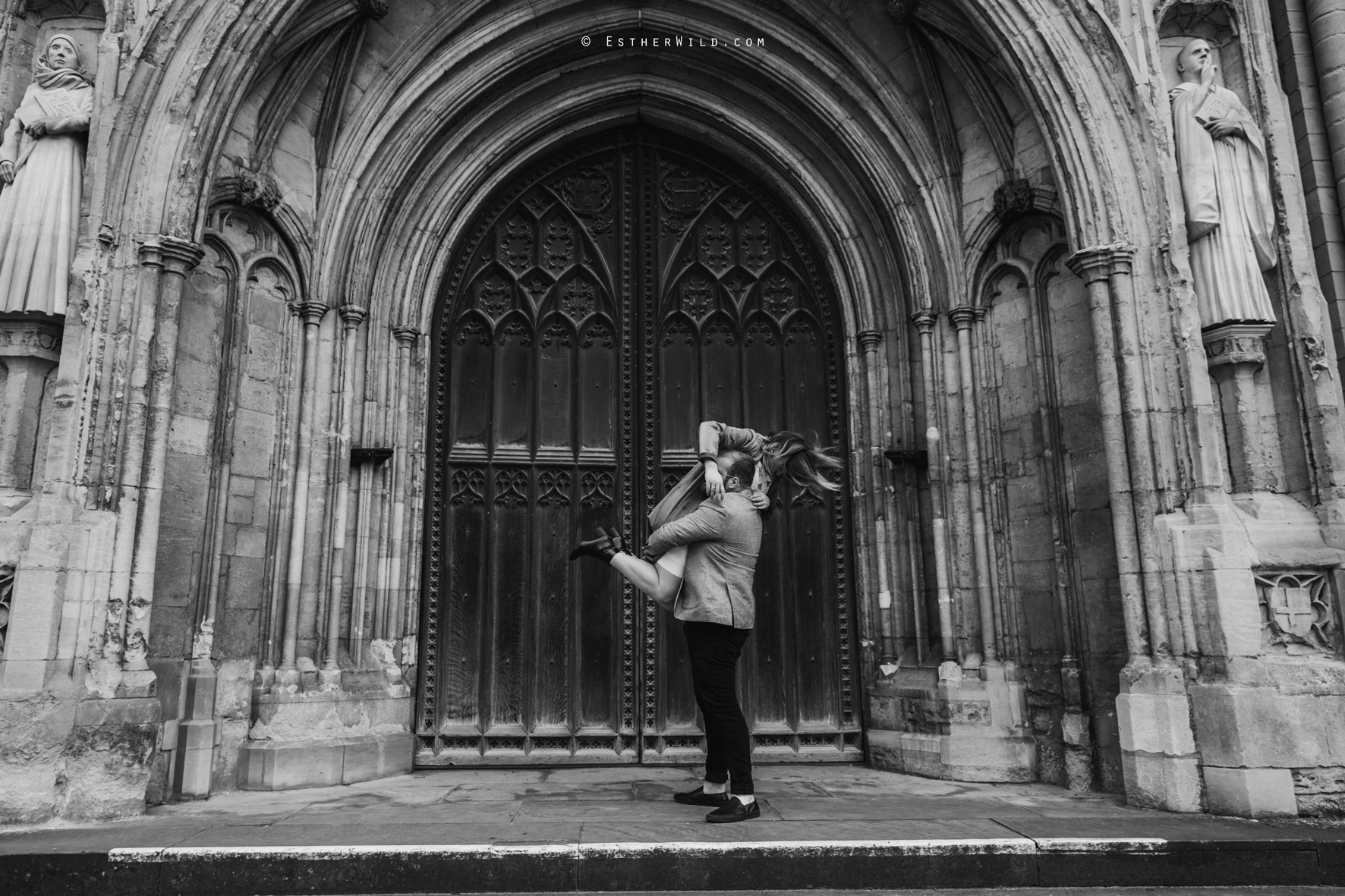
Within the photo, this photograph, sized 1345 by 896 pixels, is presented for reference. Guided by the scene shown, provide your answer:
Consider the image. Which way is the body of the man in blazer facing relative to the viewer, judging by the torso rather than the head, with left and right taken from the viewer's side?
facing away from the viewer and to the left of the viewer

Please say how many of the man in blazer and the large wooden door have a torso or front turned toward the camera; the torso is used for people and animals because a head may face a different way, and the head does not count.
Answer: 1

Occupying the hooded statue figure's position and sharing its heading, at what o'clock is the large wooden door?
The large wooden door is roughly at 9 o'clock from the hooded statue figure.

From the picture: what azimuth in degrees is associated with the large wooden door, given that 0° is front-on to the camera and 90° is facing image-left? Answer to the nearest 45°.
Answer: approximately 0°

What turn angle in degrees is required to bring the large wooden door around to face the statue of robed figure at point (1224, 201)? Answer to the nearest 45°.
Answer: approximately 45° to its left

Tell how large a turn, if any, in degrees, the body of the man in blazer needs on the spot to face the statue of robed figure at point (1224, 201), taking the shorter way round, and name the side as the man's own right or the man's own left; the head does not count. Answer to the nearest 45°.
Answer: approximately 135° to the man's own right

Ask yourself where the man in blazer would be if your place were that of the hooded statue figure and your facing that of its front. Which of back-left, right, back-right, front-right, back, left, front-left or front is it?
front-left

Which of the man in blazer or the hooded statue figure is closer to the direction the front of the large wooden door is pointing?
the man in blazer

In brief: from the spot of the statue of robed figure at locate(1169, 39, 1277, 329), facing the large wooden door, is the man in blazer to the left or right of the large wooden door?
left

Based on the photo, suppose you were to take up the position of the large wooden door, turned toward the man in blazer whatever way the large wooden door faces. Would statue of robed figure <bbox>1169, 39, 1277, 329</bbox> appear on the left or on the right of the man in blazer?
left

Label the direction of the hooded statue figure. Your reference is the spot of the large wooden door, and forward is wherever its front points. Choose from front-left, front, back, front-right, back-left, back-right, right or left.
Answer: front-right

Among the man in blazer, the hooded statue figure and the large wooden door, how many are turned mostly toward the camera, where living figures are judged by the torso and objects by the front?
2

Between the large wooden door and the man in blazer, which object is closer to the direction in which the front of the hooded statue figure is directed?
the man in blazer
